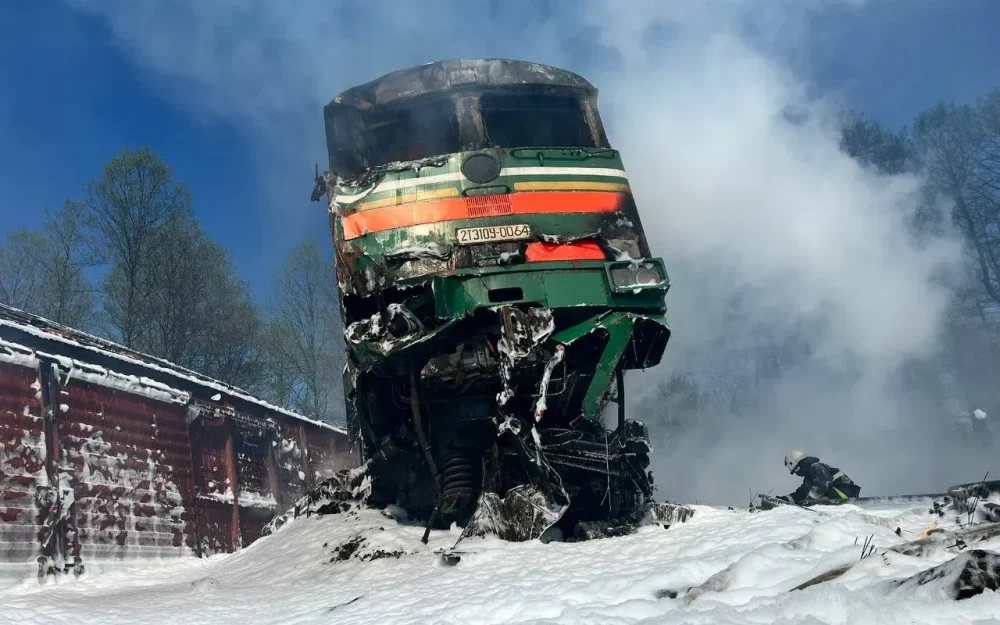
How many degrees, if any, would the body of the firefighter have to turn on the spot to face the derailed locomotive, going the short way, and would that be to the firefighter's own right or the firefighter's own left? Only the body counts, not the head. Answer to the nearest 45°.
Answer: approximately 45° to the firefighter's own left

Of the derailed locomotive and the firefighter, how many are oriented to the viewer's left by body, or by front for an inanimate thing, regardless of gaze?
1

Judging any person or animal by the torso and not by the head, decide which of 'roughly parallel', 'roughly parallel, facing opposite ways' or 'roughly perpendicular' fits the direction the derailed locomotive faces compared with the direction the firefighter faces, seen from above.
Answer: roughly perpendicular

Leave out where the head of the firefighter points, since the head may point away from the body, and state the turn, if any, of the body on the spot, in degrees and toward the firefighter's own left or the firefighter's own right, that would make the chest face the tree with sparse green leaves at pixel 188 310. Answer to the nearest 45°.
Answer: approximately 45° to the firefighter's own right

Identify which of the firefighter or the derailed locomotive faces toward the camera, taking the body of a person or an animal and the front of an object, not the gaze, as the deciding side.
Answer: the derailed locomotive

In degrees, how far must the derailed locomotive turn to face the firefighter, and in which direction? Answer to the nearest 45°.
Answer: approximately 135° to its left

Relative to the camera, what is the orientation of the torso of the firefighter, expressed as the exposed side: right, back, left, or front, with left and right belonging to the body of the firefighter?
left

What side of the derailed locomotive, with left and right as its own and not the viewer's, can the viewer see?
front

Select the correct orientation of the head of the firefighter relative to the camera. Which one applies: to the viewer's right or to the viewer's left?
to the viewer's left
